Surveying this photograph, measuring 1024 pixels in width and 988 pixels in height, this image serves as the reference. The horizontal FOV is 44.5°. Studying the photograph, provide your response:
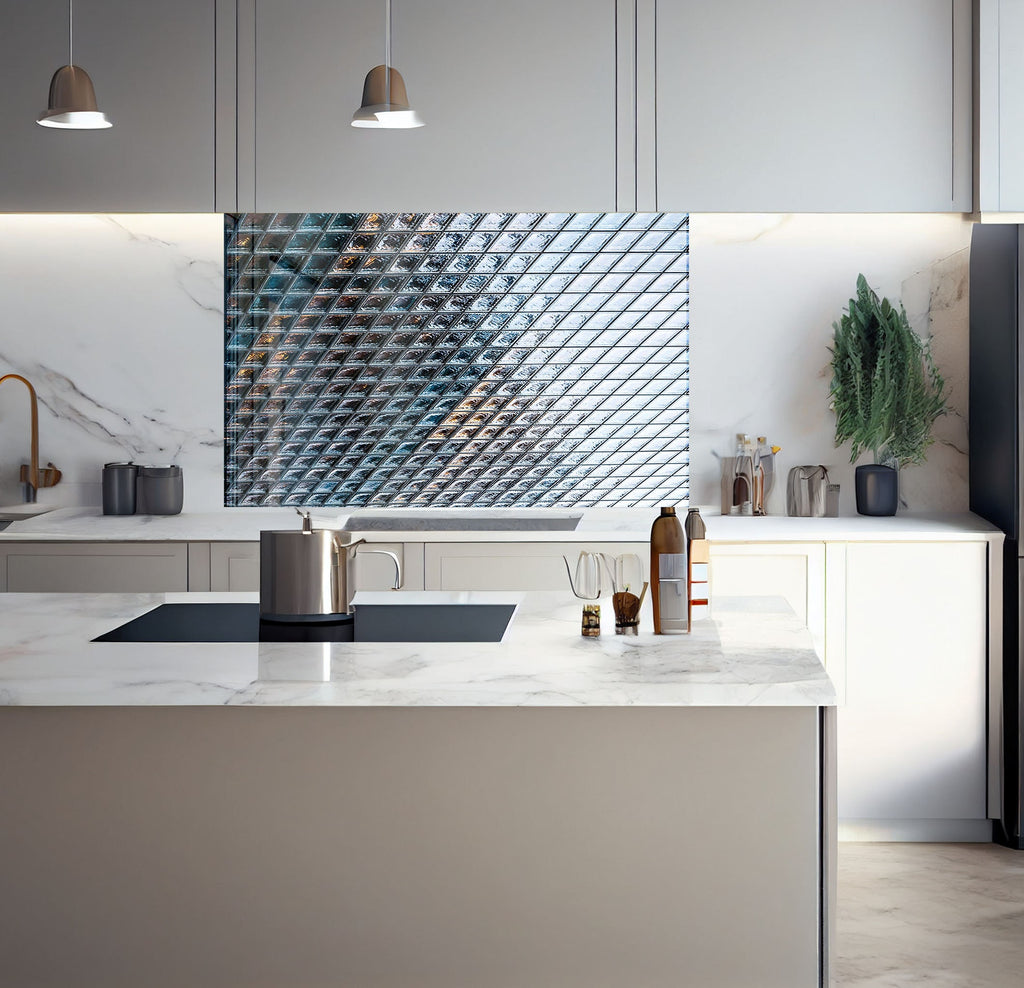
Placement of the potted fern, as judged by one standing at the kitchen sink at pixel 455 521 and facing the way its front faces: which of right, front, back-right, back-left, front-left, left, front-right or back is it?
left

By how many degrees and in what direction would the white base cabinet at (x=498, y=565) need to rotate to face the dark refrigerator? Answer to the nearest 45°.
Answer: approximately 90° to its left

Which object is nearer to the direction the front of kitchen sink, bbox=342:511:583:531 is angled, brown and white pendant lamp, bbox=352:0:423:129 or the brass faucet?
the brown and white pendant lamp

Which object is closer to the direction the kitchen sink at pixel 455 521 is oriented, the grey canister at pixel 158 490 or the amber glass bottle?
the amber glass bottle

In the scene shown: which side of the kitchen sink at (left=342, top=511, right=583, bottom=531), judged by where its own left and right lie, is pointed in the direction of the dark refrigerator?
left

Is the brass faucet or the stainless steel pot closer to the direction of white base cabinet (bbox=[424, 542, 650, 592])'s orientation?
the stainless steel pot
